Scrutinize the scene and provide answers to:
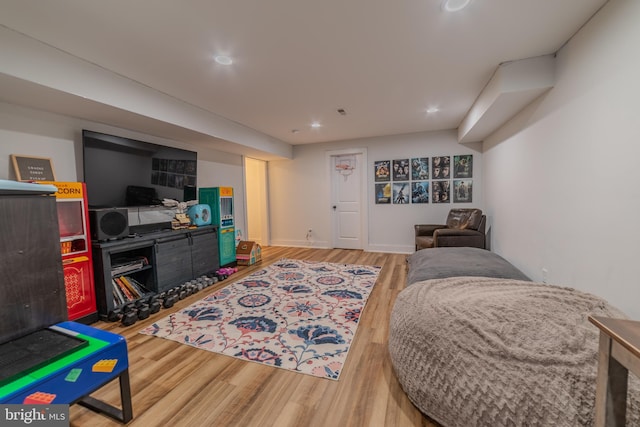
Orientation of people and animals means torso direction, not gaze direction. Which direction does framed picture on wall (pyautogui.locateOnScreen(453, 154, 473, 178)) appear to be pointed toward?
toward the camera

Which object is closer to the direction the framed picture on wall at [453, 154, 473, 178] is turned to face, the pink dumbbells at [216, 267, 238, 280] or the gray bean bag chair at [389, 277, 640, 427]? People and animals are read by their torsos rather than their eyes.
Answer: the gray bean bag chair

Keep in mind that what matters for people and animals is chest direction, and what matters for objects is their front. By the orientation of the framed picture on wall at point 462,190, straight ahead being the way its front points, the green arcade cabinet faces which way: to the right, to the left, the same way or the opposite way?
to the left

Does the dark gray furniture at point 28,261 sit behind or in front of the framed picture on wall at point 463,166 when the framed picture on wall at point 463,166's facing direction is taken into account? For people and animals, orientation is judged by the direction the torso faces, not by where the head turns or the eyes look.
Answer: in front

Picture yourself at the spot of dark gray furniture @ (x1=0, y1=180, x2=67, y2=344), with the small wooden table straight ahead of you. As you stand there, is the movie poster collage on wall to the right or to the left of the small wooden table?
left

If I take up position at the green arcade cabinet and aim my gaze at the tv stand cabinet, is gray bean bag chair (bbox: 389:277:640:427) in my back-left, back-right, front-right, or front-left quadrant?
front-left

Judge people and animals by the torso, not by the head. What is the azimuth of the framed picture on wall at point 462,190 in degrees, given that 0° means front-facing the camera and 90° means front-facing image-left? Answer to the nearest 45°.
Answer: approximately 0°

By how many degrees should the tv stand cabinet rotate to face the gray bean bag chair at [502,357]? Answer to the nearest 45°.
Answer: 0° — it already faces it

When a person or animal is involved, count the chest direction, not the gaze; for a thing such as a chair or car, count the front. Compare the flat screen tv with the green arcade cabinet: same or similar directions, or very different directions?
same or similar directions

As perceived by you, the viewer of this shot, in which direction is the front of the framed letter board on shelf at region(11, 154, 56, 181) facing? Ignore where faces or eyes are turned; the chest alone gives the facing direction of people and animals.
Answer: facing the viewer and to the right of the viewer

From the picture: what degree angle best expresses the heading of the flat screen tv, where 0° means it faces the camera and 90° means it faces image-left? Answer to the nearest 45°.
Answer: approximately 315°

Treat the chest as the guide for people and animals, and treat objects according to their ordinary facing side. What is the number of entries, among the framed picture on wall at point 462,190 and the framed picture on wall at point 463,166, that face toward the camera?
2

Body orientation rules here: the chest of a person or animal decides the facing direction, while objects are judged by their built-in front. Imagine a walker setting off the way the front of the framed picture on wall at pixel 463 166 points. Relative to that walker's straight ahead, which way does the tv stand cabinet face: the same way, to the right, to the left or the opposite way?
to the left

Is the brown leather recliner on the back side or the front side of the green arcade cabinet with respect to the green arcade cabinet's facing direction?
on the front side

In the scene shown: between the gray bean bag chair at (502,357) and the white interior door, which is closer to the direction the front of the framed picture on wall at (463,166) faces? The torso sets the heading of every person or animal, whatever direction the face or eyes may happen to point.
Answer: the gray bean bag chair
